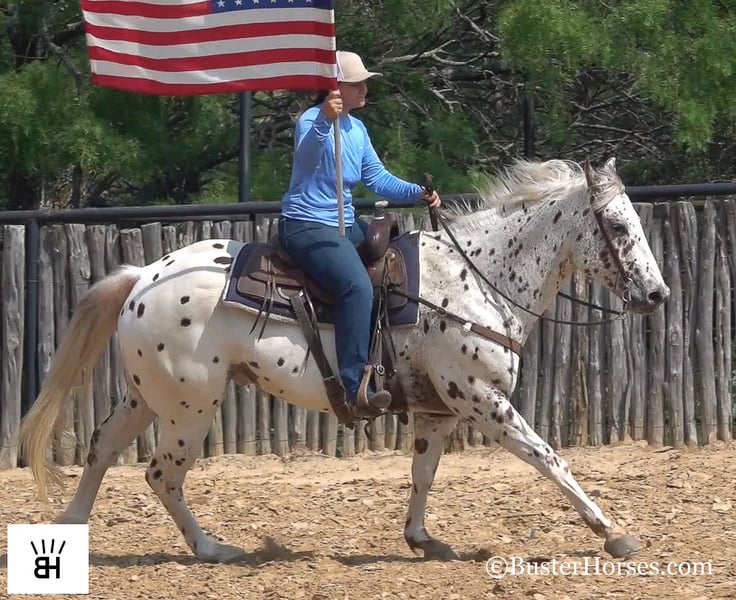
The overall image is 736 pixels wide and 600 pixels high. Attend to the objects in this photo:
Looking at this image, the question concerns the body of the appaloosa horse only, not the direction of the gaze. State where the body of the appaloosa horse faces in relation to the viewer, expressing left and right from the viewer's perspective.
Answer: facing to the right of the viewer

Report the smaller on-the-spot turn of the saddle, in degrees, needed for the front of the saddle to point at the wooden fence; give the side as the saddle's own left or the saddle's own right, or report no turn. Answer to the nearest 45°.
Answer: approximately 45° to the saddle's own left

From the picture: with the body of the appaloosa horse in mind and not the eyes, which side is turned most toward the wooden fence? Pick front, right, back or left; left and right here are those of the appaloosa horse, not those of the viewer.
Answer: left

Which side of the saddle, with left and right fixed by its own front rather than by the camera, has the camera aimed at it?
right
